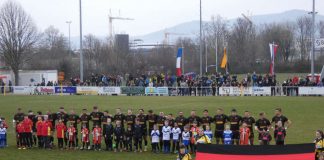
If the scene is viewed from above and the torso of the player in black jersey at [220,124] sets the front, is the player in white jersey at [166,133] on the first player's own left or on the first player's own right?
on the first player's own right

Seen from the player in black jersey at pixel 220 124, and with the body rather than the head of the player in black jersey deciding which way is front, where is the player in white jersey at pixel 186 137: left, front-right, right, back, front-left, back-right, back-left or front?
front-right

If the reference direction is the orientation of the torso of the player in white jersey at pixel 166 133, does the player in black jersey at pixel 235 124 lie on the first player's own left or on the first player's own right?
on the first player's own left

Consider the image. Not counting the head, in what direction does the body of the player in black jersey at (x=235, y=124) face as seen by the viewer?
toward the camera

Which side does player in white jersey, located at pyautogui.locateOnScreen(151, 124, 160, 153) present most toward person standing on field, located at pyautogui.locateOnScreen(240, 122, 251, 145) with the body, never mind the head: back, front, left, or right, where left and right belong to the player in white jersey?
left

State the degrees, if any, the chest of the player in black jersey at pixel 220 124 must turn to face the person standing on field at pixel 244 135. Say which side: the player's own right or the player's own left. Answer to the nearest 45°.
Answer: approximately 45° to the player's own left

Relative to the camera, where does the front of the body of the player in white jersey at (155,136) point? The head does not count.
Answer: toward the camera

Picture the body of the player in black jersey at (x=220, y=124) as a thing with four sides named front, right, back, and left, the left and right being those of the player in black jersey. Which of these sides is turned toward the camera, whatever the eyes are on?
front

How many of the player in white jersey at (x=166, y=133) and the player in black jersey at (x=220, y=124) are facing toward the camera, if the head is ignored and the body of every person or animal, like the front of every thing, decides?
2

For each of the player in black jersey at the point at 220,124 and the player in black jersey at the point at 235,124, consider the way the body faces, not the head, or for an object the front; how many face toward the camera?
2

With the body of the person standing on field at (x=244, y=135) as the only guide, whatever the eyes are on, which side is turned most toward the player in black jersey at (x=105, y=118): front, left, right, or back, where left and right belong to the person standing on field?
right

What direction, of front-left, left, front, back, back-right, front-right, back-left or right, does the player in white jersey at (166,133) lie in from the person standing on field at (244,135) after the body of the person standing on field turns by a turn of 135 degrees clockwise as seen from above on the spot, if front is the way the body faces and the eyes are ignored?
front-left
